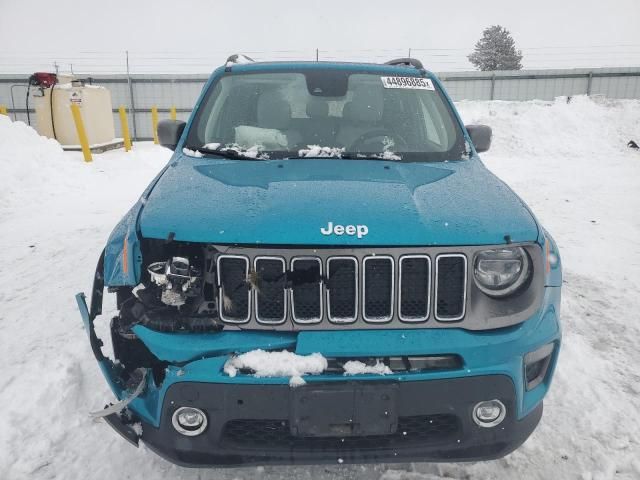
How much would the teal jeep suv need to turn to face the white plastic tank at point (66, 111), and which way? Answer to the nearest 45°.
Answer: approximately 135° to its right

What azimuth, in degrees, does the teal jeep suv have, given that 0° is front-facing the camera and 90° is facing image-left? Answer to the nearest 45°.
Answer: approximately 0°

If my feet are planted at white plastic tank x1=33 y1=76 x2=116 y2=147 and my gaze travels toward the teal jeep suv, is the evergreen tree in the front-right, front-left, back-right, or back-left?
back-left

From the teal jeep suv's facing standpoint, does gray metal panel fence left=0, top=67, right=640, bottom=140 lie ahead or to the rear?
to the rear

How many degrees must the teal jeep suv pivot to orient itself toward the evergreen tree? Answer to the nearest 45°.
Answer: approximately 180°
